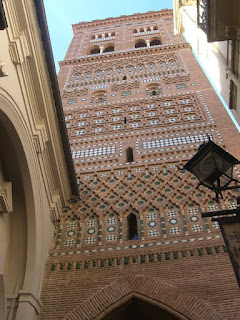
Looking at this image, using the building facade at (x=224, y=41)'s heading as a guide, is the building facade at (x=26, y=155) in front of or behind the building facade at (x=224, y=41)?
in front

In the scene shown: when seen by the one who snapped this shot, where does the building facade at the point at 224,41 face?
facing to the left of the viewer
